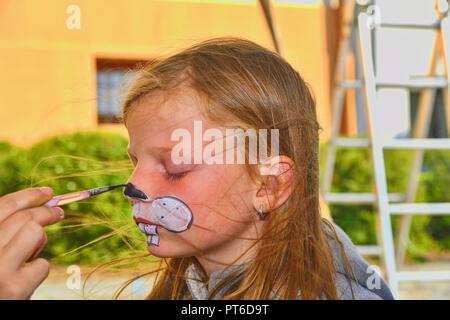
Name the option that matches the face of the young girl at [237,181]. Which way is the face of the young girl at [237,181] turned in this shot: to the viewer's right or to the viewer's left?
to the viewer's left

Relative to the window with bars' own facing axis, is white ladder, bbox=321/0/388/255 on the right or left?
on its left

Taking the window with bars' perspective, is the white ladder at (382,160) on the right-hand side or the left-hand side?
on its left

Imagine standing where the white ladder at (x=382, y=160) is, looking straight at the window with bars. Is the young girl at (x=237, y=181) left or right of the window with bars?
left

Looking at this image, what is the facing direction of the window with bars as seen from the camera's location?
facing the viewer
